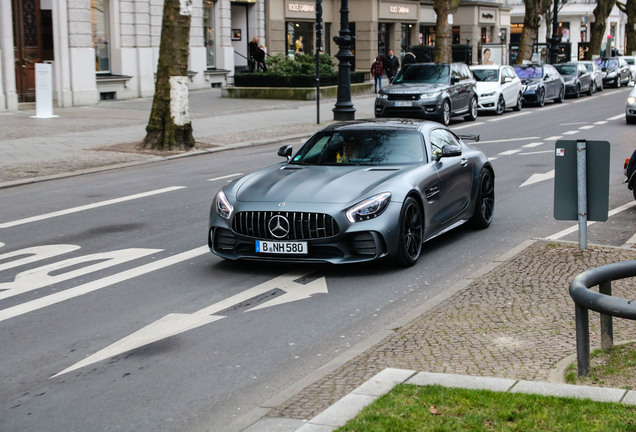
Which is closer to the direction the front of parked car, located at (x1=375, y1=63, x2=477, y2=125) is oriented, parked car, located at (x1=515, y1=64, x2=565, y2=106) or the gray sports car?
the gray sports car

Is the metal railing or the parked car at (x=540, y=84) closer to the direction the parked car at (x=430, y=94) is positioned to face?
the metal railing

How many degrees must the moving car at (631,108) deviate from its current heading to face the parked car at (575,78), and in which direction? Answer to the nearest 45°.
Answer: approximately 135° to its right

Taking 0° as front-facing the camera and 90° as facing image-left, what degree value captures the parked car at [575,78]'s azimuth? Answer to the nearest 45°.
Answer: approximately 45°

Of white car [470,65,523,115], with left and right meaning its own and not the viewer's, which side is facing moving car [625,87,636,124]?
left

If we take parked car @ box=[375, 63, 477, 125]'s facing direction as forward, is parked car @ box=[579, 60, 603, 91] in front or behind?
behind

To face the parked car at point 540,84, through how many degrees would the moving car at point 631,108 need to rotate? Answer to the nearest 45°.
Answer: approximately 135° to its right

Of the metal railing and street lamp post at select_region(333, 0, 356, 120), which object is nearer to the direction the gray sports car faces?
the metal railing

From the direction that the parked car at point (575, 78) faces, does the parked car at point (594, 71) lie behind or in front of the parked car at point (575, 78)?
behind
